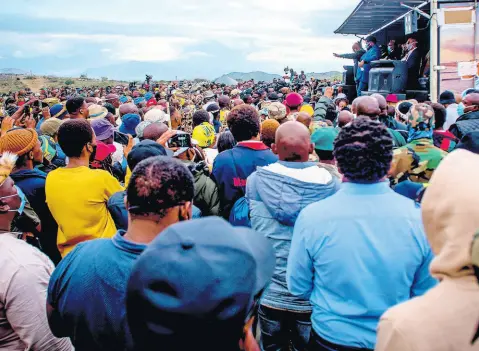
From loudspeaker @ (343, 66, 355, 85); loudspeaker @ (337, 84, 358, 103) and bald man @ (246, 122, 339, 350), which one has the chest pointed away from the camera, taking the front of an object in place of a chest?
the bald man

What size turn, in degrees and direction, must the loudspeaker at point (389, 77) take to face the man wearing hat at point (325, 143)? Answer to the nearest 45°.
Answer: approximately 45° to its left

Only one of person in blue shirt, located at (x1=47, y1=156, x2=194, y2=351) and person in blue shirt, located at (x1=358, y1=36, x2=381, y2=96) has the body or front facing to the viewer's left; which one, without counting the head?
person in blue shirt, located at (x1=358, y1=36, x2=381, y2=96)

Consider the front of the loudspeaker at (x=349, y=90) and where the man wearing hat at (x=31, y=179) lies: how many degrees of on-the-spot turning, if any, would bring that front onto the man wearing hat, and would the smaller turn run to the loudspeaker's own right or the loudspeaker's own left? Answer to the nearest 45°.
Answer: approximately 45° to the loudspeaker's own left

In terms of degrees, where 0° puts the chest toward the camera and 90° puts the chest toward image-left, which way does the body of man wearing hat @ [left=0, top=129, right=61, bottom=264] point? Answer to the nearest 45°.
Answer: approximately 225°

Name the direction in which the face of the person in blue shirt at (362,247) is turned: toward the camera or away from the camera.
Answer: away from the camera

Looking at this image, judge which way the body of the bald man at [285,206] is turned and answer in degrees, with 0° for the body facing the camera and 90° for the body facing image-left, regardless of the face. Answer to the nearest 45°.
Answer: approximately 180°

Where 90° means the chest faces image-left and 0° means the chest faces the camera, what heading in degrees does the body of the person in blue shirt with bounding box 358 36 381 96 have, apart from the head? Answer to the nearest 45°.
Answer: approximately 90°

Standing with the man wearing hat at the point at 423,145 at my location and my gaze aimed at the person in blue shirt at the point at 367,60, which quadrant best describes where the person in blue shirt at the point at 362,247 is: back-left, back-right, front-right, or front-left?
back-left
